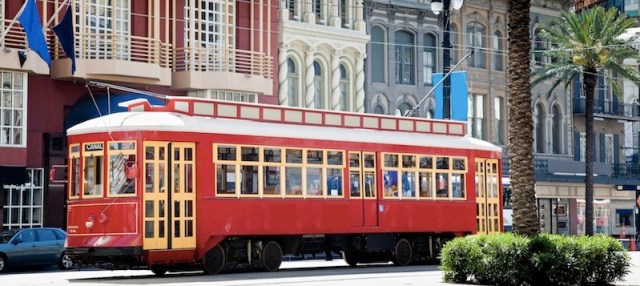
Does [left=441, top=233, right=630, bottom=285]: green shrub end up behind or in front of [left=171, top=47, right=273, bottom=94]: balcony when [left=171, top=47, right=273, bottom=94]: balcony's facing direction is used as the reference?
in front

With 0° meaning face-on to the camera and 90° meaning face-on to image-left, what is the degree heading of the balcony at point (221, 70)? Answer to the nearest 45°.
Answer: approximately 315°

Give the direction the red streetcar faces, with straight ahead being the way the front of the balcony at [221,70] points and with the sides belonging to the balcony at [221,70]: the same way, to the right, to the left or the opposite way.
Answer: to the right

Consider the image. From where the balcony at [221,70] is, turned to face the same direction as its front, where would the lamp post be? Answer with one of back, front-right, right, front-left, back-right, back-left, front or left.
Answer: front

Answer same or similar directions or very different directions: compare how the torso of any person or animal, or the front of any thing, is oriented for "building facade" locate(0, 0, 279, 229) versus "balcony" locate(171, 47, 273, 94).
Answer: same or similar directions

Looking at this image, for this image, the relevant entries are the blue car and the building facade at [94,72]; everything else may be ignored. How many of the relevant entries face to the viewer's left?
1

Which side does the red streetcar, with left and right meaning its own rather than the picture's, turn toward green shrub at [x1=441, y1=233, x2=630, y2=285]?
left

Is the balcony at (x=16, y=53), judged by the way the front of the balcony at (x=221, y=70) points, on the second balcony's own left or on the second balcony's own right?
on the second balcony's own right

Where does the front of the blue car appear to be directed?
to the viewer's left

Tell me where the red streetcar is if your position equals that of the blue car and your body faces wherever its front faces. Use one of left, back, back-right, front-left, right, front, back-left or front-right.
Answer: back-left

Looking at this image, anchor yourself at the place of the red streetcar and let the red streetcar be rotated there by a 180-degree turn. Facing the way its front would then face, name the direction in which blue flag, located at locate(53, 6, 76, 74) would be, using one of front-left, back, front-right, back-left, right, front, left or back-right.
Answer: left

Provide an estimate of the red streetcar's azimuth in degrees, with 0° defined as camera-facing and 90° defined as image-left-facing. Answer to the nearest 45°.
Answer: approximately 45°

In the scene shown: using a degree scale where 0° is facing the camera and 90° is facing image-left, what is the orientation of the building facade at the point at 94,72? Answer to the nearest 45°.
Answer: approximately 315°

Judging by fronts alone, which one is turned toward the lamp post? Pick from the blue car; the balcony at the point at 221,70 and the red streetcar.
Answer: the balcony
